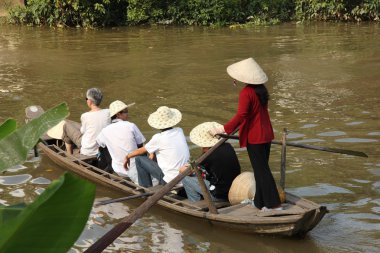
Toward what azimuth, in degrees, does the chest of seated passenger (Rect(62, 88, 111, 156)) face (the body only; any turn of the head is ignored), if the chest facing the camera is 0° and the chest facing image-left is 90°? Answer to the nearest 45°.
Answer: approximately 135°

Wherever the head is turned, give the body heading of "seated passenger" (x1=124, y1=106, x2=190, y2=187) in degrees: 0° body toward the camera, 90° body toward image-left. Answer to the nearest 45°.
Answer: approximately 135°

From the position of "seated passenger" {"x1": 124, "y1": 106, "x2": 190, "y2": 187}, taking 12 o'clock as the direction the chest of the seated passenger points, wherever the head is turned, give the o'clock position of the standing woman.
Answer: The standing woman is roughly at 6 o'clock from the seated passenger.

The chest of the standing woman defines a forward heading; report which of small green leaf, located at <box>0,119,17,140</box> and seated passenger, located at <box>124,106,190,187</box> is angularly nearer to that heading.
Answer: the seated passenger

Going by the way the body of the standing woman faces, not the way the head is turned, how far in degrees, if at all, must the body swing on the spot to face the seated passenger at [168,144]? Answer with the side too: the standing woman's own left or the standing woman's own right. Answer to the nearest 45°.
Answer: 0° — they already face them

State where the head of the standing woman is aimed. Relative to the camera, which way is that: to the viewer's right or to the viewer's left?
to the viewer's left

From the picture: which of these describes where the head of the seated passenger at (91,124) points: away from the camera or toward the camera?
away from the camera
